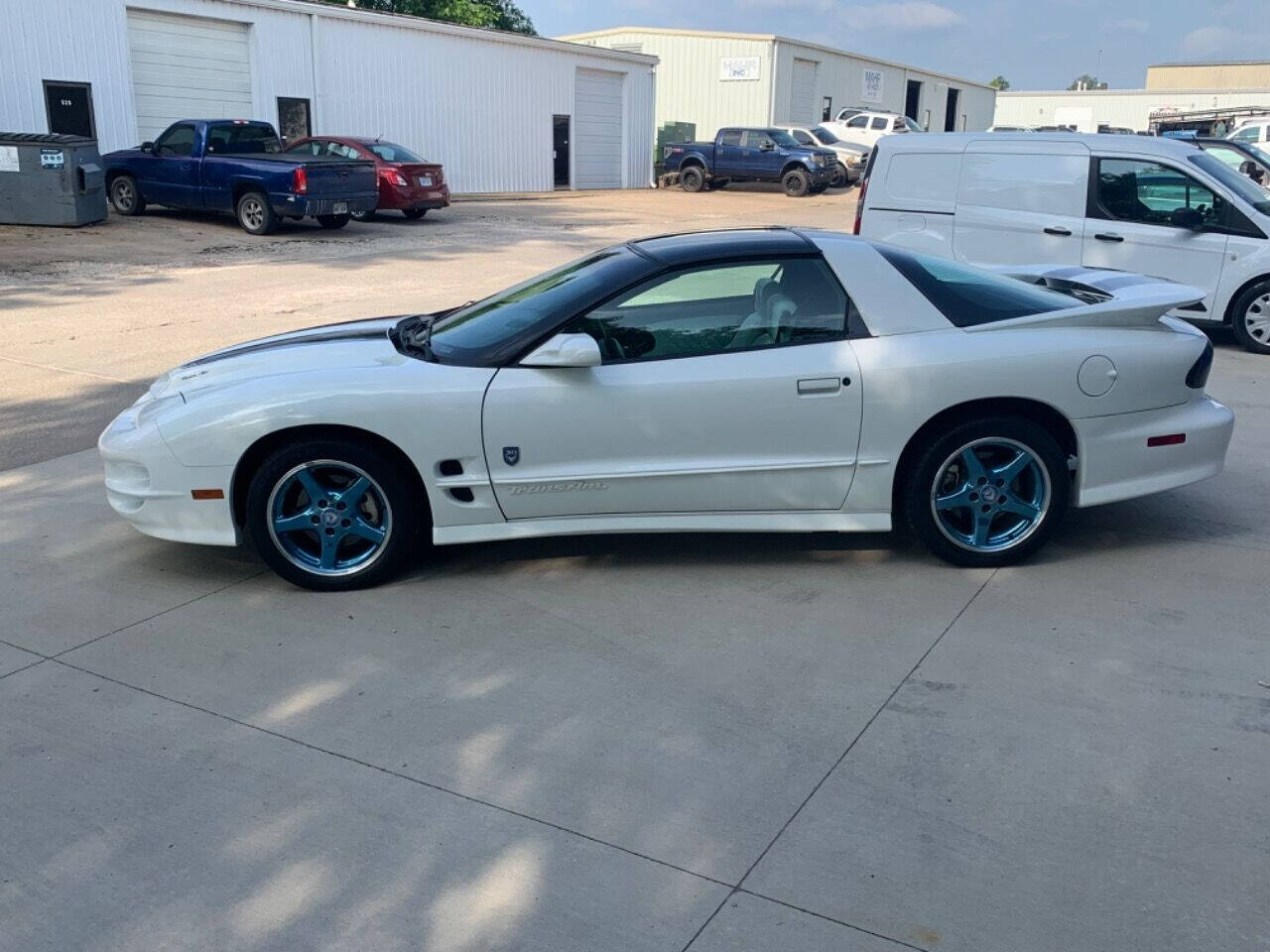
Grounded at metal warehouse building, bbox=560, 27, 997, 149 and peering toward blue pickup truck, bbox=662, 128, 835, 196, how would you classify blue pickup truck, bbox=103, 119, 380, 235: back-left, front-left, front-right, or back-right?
front-right

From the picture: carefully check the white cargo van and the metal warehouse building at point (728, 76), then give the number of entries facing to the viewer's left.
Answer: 0

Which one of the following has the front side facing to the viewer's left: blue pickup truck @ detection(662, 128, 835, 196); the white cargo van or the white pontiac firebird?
the white pontiac firebird

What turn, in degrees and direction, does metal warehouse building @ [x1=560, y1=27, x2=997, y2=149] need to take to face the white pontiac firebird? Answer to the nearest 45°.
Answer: approximately 45° to its right

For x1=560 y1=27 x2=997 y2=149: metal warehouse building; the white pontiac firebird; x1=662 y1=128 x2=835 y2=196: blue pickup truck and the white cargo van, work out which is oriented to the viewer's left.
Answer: the white pontiac firebird

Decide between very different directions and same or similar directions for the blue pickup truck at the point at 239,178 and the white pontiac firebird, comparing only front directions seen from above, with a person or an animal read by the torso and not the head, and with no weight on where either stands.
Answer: same or similar directions

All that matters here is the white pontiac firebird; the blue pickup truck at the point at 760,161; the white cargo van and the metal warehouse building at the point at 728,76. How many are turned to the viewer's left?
1

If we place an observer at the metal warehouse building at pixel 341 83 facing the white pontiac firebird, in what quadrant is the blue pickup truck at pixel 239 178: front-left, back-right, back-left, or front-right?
front-right

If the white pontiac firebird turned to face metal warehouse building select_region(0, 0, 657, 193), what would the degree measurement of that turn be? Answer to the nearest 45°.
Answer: approximately 90° to its right

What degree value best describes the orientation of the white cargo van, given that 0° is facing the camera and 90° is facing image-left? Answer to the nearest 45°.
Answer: approximately 315°

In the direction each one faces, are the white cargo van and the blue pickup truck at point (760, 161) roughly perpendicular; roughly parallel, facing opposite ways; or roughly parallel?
roughly parallel

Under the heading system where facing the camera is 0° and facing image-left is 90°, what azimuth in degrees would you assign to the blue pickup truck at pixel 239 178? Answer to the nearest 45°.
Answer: approximately 135°

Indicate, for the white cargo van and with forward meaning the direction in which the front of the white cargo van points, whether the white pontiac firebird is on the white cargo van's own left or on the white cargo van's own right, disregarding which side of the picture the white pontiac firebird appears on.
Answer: on the white cargo van's own right

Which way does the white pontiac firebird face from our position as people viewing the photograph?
facing to the left of the viewer

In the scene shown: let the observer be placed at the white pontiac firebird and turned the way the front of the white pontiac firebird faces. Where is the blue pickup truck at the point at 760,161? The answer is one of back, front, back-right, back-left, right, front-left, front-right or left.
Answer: right
